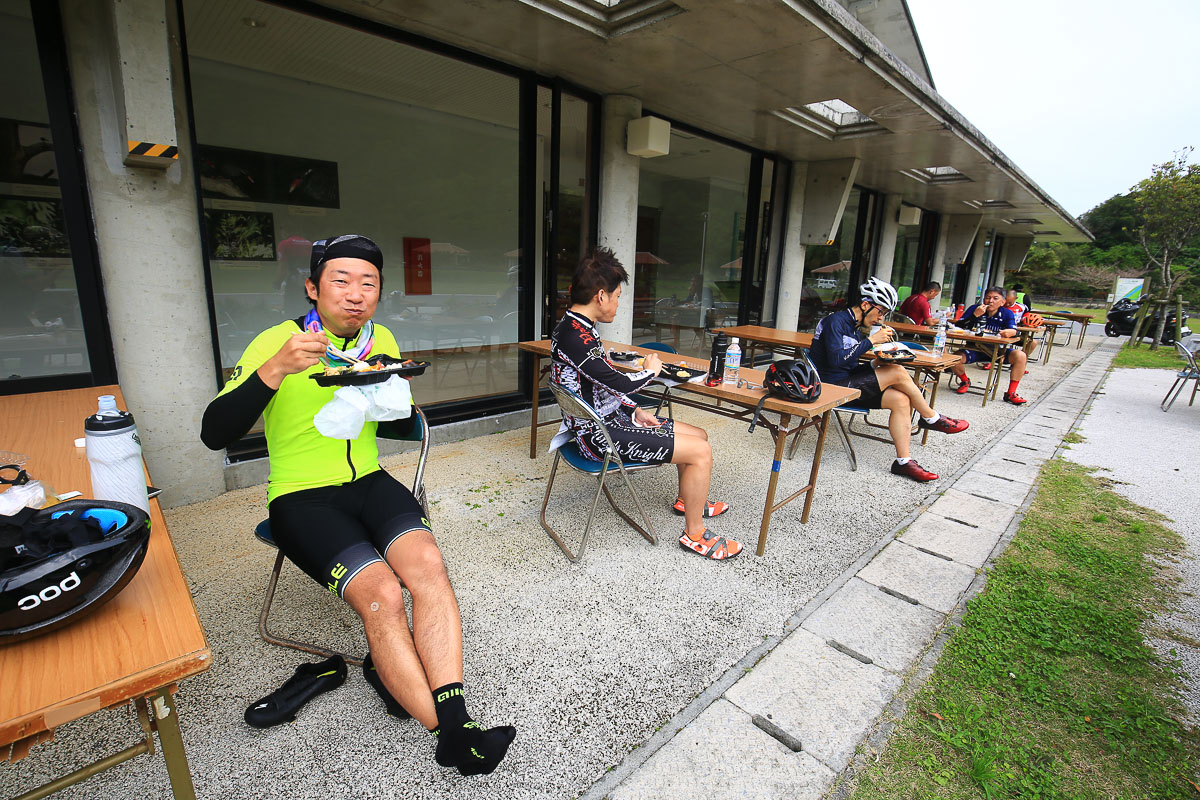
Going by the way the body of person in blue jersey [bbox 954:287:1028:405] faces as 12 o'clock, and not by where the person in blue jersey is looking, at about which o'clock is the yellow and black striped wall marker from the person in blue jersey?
The yellow and black striped wall marker is roughly at 1 o'clock from the person in blue jersey.

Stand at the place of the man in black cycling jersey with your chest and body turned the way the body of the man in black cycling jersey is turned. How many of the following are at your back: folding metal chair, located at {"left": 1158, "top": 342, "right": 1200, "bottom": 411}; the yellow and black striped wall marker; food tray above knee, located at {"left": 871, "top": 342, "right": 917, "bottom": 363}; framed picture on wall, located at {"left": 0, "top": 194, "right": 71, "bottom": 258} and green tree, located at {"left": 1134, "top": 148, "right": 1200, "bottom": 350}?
2

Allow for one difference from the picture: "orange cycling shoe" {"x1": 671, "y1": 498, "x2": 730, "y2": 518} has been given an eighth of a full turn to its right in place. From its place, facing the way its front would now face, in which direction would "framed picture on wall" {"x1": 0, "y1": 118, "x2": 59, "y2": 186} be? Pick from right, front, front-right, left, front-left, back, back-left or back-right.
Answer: back-right

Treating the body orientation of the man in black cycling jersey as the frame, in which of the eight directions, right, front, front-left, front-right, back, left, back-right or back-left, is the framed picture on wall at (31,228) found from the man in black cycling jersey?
back

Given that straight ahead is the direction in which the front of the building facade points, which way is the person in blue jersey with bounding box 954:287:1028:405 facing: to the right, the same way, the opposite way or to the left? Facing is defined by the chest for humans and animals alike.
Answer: to the right

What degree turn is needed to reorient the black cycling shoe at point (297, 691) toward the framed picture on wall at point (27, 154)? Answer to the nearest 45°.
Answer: approximately 90° to its right

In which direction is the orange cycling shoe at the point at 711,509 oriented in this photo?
to the viewer's right

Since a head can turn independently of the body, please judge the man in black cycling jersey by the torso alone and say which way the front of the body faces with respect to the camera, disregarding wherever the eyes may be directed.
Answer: to the viewer's right

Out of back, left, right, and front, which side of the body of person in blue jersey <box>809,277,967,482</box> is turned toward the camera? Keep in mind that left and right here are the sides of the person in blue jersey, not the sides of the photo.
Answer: right

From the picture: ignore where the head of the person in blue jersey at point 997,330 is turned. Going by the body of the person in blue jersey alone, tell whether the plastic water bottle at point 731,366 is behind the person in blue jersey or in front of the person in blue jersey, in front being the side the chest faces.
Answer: in front

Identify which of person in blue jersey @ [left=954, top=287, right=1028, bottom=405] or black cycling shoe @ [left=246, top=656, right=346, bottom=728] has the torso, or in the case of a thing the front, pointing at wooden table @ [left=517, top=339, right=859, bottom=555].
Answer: the person in blue jersey

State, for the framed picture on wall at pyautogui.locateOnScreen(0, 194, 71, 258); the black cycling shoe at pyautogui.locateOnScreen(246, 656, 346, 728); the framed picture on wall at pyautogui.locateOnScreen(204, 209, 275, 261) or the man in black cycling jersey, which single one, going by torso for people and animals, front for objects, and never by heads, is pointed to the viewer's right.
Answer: the man in black cycling jersey
